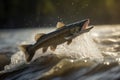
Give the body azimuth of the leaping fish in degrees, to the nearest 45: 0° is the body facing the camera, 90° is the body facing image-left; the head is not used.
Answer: approximately 270°
